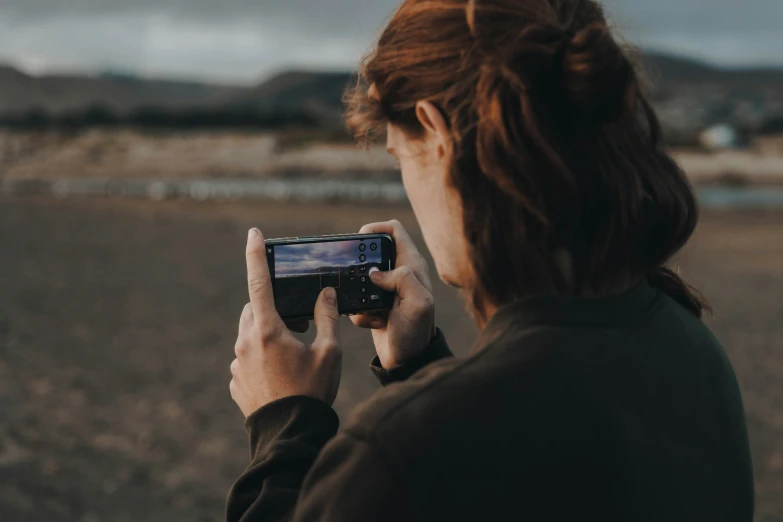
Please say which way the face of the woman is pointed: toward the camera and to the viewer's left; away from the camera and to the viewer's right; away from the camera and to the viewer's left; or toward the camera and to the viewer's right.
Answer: away from the camera and to the viewer's left

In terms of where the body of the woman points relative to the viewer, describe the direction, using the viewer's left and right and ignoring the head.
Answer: facing away from the viewer and to the left of the viewer

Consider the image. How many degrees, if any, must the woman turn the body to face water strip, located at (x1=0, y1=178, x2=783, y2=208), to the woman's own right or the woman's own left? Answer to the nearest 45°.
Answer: approximately 45° to the woman's own right
